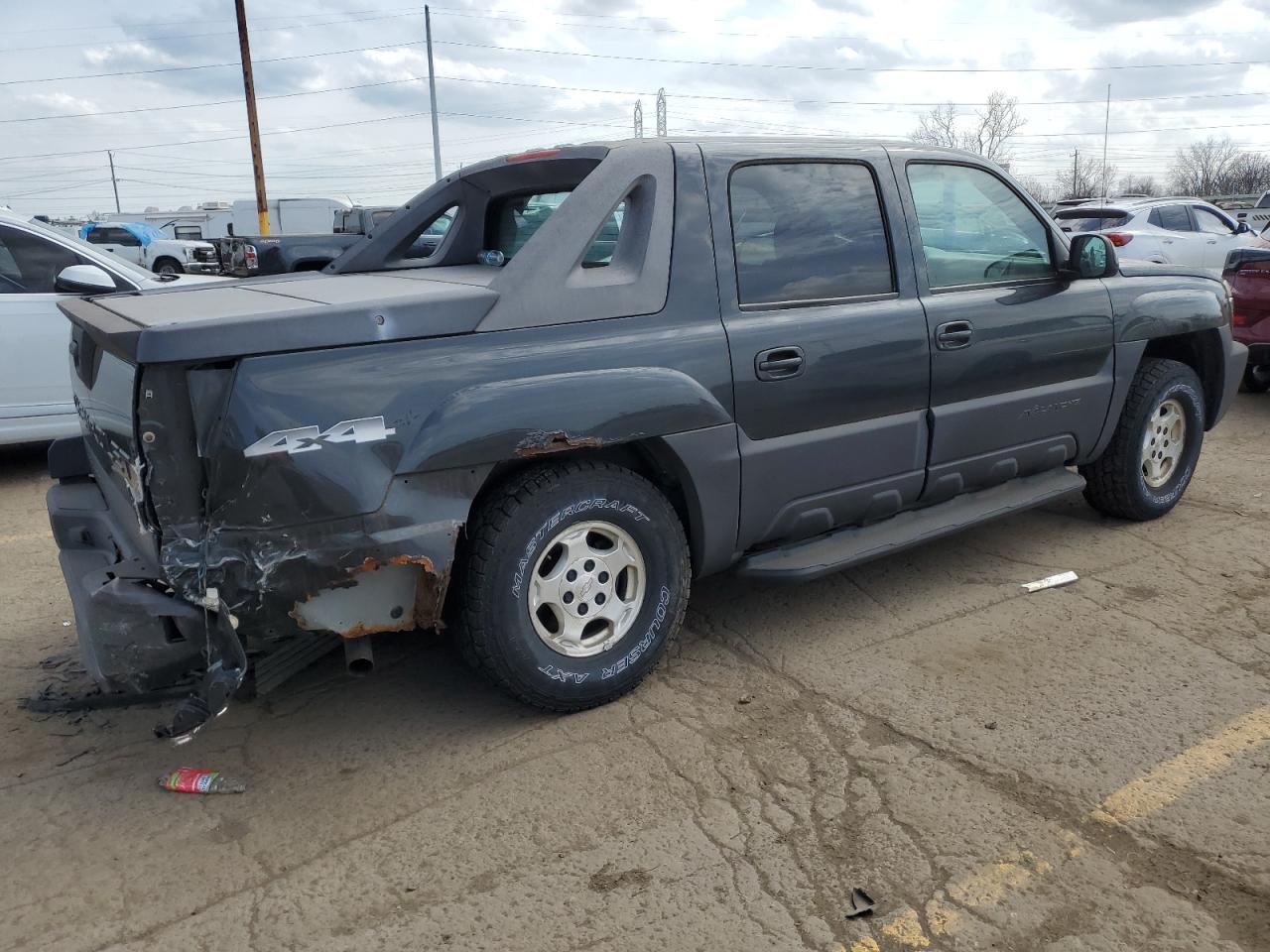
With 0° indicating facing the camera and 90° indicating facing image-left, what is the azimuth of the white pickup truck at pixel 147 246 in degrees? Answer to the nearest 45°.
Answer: approximately 315°

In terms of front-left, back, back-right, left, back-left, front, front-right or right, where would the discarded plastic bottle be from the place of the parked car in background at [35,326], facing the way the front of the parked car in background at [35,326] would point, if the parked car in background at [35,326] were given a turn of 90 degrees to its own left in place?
back

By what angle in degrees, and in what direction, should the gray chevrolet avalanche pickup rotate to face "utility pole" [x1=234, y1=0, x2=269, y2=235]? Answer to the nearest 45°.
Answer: approximately 45° to its left

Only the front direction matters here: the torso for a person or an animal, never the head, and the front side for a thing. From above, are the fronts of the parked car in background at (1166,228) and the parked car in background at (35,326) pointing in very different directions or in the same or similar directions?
same or similar directions

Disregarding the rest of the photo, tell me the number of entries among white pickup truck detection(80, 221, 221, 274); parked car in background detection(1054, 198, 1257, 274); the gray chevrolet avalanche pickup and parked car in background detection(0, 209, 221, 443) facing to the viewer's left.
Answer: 0

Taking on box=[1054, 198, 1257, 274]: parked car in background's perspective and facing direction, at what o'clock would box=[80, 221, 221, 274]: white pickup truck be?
The white pickup truck is roughly at 8 o'clock from the parked car in background.

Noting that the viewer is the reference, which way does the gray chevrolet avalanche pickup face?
facing away from the viewer and to the right of the viewer

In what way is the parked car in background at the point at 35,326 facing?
to the viewer's right

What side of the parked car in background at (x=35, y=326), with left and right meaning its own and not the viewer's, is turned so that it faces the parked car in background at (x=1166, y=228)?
front

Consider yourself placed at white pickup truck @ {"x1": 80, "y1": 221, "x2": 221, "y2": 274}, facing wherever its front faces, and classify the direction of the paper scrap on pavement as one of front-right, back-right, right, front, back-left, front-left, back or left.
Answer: front-right

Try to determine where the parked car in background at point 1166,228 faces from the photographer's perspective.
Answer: facing away from the viewer and to the right of the viewer

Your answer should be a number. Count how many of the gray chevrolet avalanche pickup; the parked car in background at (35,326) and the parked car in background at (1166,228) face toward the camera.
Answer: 0

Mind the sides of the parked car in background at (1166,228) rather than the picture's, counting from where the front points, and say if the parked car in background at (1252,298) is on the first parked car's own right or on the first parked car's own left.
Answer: on the first parked car's own right

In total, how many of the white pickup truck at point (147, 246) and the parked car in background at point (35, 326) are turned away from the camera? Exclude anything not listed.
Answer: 0
